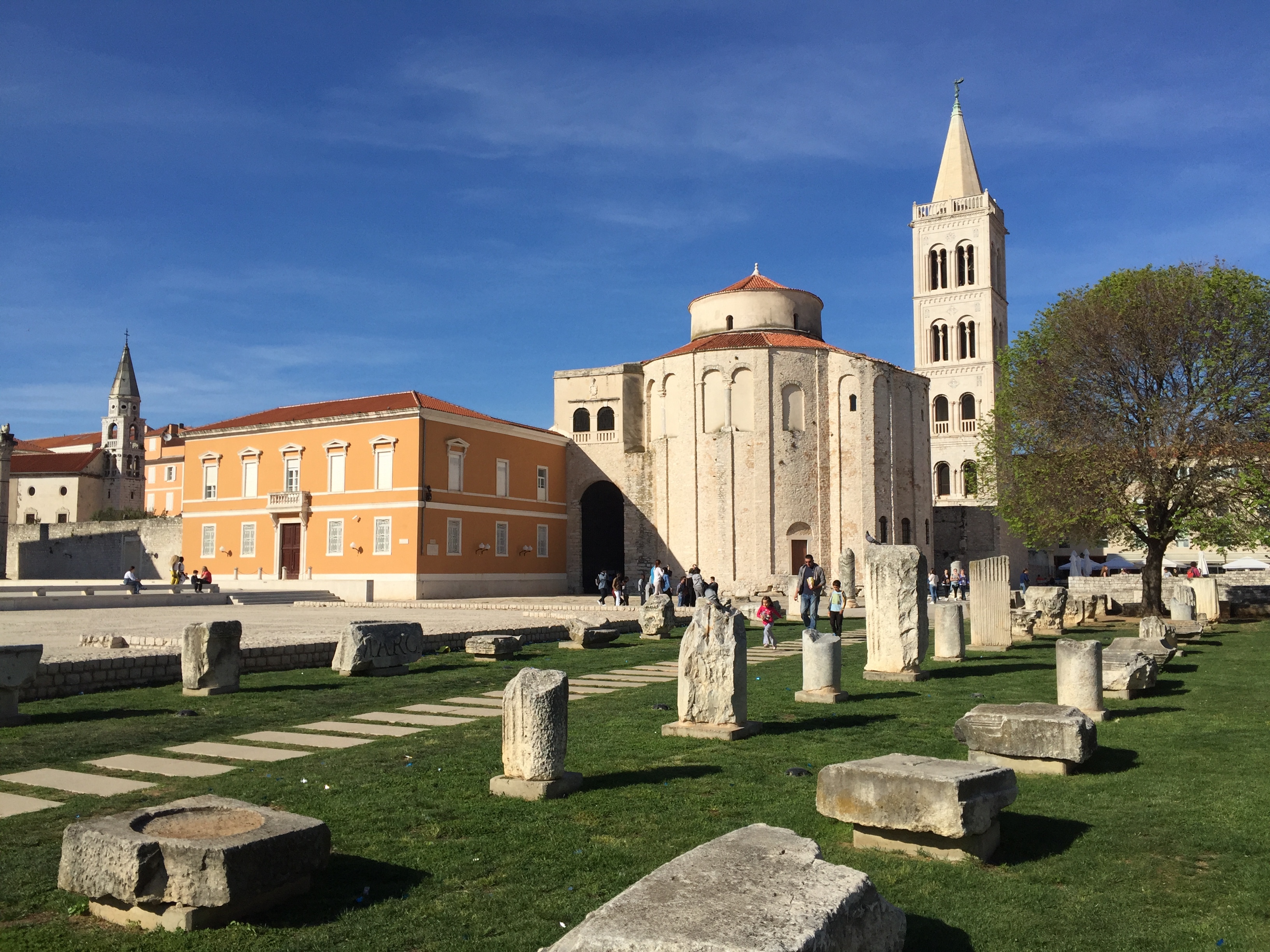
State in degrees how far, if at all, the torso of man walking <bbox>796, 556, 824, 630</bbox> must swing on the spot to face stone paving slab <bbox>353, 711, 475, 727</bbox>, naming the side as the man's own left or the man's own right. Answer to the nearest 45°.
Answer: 0° — they already face it

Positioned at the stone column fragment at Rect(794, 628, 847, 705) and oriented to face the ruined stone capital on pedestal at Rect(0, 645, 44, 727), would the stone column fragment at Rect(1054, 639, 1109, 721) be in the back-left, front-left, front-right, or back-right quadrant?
back-left

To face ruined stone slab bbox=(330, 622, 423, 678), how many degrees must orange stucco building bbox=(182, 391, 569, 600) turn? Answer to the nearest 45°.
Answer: approximately 45° to its left

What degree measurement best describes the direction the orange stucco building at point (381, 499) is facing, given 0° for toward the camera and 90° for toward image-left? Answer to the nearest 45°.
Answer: approximately 45°

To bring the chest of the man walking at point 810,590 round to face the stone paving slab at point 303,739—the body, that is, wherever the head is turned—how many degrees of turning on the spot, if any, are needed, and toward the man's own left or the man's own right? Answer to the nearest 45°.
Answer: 0° — they already face it

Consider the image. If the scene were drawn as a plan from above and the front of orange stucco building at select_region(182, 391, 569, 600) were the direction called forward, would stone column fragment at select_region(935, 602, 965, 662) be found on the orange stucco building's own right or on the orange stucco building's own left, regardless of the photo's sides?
on the orange stucco building's own left
